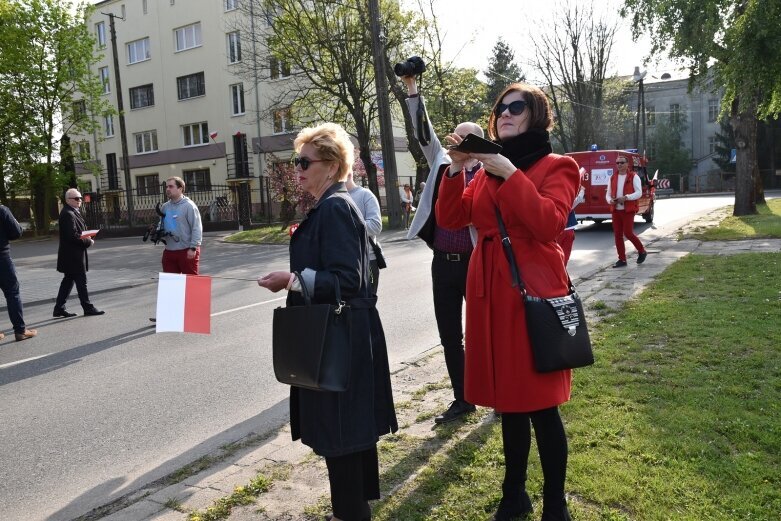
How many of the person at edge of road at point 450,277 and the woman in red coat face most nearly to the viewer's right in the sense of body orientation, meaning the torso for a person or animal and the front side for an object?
0

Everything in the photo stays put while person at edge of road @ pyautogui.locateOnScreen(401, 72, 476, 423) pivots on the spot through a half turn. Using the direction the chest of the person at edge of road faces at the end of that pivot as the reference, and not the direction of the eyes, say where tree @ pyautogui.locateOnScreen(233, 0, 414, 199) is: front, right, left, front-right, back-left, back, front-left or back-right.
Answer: front-left

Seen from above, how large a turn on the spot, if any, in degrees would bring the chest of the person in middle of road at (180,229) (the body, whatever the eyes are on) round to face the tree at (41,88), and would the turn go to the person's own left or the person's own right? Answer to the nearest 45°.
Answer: approximately 135° to the person's own right

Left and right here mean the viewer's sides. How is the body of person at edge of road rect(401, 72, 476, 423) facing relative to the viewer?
facing the viewer and to the left of the viewer

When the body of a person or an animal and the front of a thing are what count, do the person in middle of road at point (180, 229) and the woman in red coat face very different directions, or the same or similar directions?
same or similar directions

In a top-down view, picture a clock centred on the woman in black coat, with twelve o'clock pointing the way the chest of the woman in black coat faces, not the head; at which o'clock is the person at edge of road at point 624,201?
The person at edge of road is roughly at 4 o'clock from the woman in black coat.

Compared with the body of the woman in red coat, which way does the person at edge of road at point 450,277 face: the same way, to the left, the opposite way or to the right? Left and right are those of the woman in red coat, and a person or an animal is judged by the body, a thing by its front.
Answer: the same way

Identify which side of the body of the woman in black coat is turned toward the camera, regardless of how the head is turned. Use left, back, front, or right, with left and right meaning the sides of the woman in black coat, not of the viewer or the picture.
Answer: left

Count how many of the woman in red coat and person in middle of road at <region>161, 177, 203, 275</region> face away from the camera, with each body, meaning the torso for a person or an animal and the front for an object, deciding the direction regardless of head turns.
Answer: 0

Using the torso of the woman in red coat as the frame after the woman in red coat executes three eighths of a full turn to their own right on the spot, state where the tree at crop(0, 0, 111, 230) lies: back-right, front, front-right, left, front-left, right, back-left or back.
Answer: front-left

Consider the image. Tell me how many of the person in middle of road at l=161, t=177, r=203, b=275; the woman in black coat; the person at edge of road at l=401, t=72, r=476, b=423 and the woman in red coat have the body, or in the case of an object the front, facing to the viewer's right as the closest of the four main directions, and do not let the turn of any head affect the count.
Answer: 0

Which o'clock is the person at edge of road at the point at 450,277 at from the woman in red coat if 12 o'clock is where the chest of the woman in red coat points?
The person at edge of road is roughly at 4 o'clock from the woman in red coat.

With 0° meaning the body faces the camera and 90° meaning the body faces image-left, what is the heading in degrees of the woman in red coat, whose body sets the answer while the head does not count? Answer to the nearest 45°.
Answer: approximately 45°

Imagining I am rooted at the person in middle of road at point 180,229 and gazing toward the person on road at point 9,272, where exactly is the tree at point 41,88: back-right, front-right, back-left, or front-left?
front-right

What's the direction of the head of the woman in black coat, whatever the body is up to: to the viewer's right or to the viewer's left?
to the viewer's left

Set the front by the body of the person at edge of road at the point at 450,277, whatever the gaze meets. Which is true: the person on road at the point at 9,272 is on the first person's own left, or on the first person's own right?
on the first person's own right

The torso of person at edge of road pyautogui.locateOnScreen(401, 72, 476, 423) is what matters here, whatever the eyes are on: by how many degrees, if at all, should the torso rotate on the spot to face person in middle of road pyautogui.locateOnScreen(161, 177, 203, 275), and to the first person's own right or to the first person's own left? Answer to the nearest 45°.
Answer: approximately 90° to the first person's own right

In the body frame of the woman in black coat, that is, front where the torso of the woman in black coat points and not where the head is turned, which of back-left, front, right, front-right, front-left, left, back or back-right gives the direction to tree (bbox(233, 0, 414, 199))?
right
